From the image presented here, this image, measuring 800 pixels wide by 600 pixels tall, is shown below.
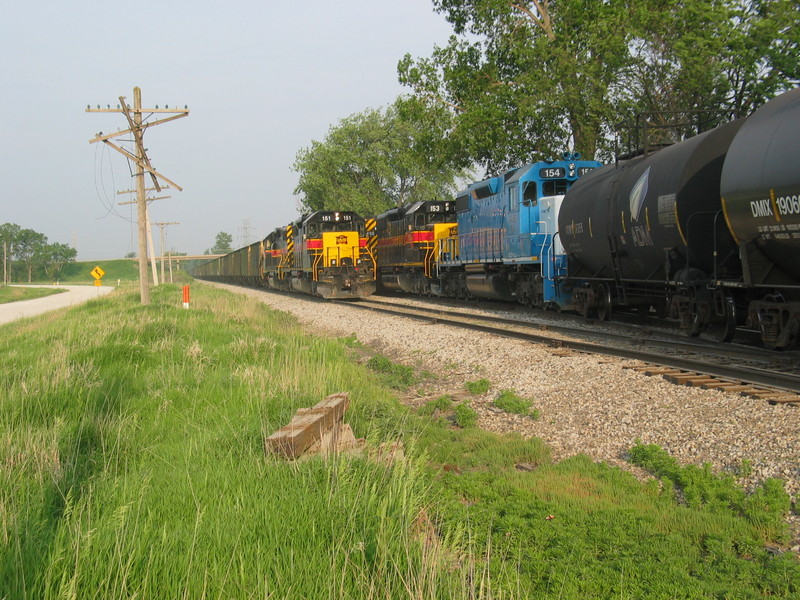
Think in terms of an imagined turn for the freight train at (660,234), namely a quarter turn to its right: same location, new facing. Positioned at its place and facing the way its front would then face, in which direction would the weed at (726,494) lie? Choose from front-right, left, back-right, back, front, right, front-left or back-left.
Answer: front-left

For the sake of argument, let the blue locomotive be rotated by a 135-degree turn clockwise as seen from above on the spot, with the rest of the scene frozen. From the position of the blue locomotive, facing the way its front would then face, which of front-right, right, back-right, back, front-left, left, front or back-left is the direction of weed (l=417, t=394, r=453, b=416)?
left

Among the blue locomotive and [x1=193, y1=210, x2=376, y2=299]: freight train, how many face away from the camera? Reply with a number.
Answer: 0

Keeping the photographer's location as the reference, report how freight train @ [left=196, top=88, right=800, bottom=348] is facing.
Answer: facing the viewer and to the right of the viewer

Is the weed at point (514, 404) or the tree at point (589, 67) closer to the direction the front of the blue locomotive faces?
the weed

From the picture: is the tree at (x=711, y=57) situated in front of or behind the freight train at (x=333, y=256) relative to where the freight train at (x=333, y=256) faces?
in front

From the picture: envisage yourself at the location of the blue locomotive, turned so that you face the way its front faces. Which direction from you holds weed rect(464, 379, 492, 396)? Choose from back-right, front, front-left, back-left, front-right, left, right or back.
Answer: front-right

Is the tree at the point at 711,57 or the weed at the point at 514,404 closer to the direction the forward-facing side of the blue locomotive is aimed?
the weed
